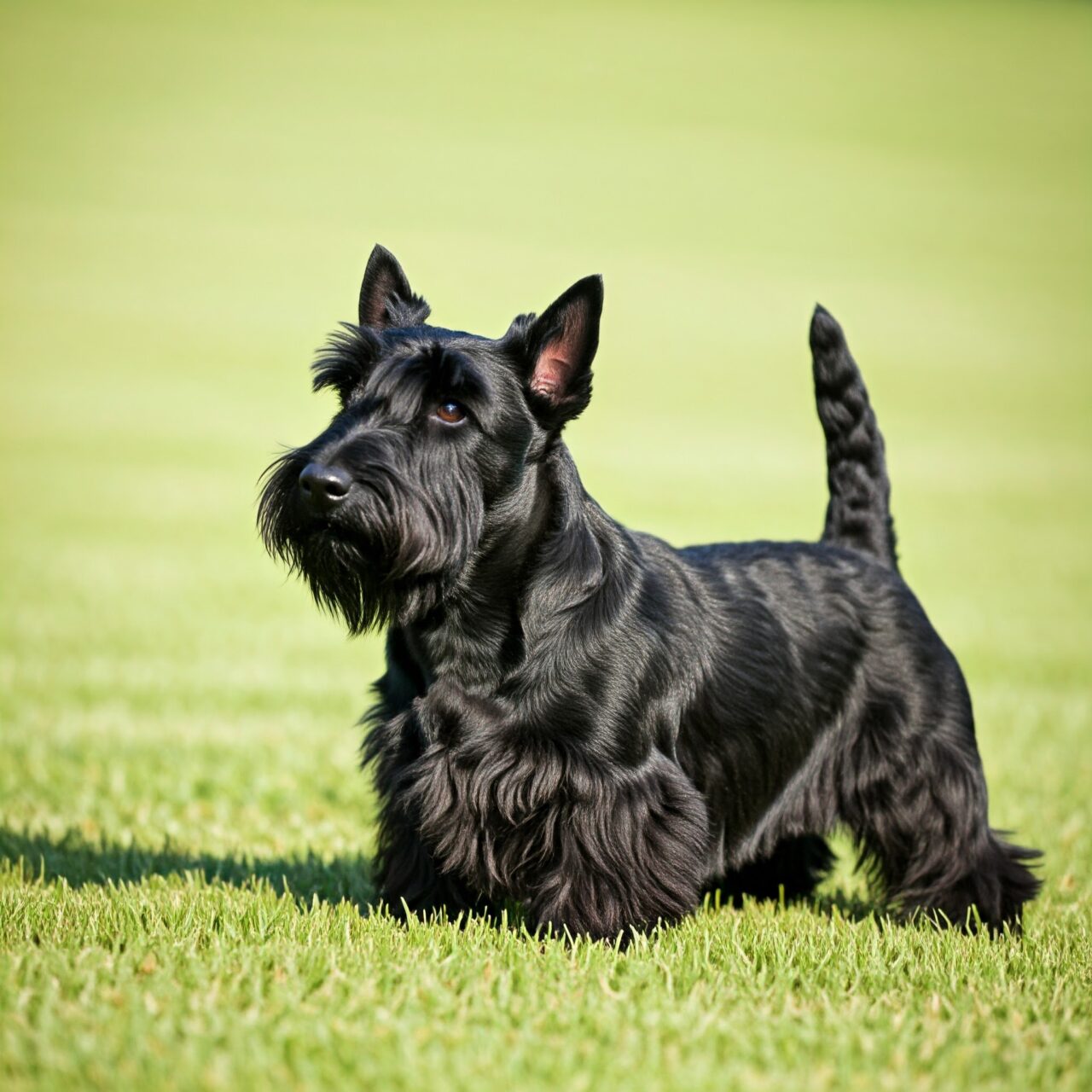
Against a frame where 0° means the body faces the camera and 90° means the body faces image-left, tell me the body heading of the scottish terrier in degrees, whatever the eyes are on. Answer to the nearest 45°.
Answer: approximately 45°
